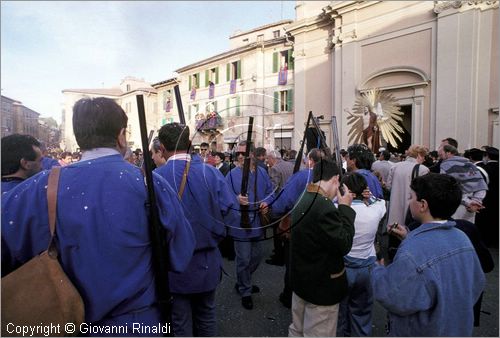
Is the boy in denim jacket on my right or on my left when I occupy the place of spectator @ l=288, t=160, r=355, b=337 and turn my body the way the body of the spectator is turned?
on my right

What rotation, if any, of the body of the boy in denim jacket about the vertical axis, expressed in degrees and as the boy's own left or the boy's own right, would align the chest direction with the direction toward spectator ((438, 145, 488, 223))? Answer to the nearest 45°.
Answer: approximately 45° to the boy's own right

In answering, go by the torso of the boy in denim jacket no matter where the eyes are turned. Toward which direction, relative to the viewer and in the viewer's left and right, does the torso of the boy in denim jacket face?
facing away from the viewer and to the left of the viewer

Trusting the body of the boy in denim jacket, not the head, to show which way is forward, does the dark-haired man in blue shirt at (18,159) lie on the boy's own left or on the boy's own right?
on the boy's own left

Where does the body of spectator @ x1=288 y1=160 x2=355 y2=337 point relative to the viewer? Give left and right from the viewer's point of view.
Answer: facing away from the viewer and to the right of the viewer

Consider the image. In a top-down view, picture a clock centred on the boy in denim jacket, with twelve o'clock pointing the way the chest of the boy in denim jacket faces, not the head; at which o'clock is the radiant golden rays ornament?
The radiant golden rays ornament is roughly at 1 o'clock from the boy in denim jacket.
